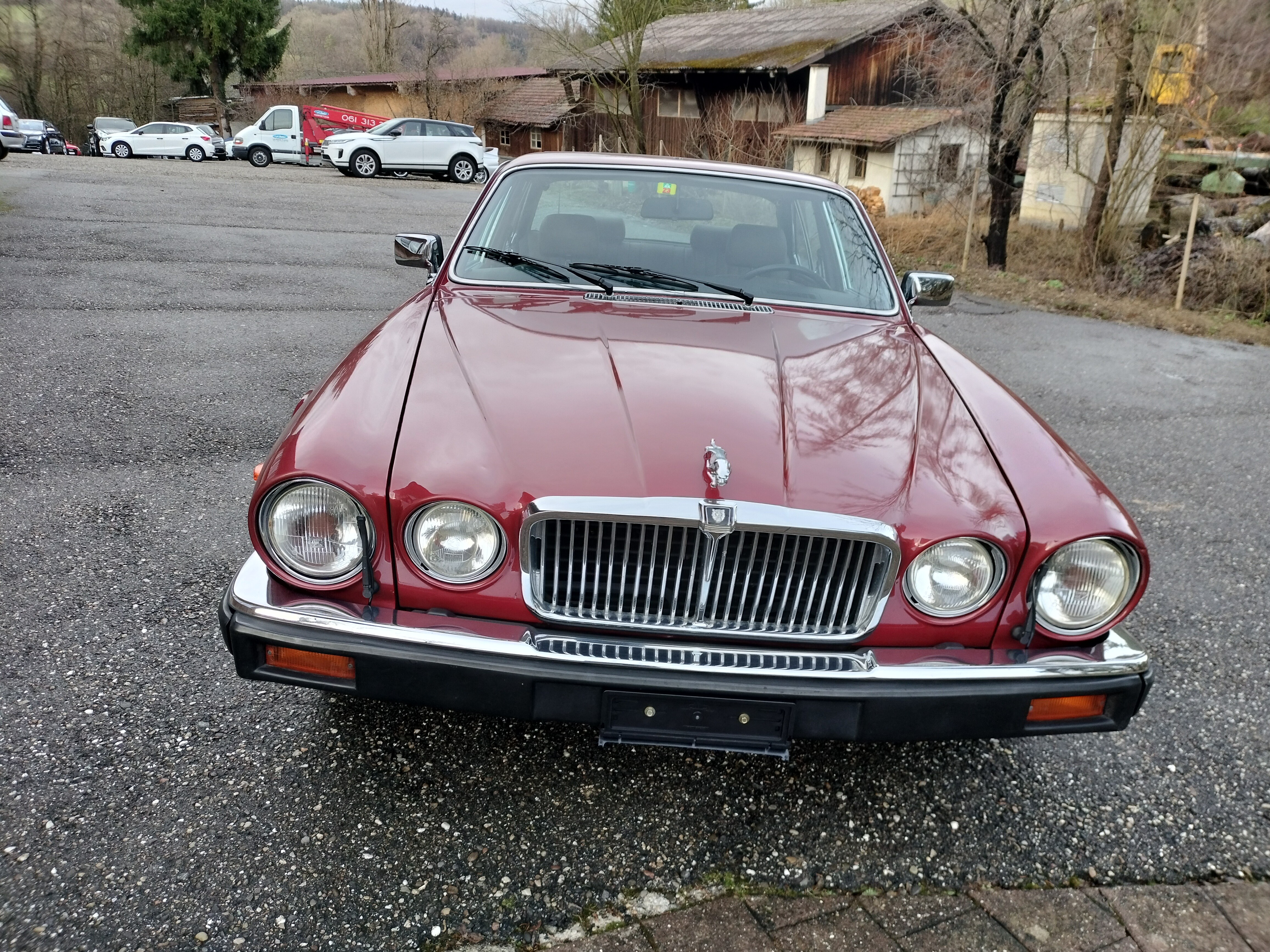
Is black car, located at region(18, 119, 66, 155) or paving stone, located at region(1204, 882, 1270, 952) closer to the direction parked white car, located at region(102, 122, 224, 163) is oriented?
the black car

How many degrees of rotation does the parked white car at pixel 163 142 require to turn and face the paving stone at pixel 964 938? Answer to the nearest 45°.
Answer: approximately 90° to its left

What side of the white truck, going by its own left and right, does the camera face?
left

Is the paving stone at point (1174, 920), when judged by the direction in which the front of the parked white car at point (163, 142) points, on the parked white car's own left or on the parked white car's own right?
on the parked white car's own left

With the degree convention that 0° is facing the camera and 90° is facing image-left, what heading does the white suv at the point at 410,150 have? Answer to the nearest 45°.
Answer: approximately 90°

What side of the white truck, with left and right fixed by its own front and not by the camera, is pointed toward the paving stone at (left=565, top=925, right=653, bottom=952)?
left

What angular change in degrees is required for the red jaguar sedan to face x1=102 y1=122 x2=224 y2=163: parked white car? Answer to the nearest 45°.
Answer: approximately 135° to its right

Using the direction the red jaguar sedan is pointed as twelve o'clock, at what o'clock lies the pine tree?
The pine tree is roughly at 5 o'clock from the red jaguar sedan.

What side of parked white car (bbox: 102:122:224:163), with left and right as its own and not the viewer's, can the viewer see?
left

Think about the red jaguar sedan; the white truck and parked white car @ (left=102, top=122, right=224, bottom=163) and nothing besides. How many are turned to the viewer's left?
2

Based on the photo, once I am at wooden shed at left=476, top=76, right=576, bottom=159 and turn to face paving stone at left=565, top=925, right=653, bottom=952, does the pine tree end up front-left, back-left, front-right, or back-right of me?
back-right

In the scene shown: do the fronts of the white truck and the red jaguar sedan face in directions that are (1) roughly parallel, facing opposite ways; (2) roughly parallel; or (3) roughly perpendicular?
roughly perpendicular

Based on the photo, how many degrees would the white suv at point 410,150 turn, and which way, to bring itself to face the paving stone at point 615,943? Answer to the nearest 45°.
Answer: approximately 90° to its left

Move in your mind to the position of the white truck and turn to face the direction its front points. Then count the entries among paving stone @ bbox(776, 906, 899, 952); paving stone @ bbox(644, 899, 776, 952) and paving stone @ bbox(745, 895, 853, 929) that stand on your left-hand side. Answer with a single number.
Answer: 3
